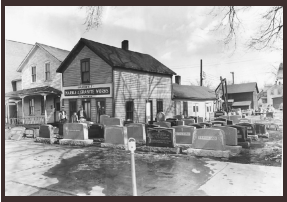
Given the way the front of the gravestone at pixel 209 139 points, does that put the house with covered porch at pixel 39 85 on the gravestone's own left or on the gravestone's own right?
on the gravestone's own right

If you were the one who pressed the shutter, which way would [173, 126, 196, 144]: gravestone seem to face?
facing the viewer

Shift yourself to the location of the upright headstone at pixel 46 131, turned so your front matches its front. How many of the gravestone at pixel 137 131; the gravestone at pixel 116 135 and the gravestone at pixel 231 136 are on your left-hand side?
3

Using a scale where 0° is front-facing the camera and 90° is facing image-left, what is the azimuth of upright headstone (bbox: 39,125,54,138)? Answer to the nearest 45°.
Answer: approximately 45°

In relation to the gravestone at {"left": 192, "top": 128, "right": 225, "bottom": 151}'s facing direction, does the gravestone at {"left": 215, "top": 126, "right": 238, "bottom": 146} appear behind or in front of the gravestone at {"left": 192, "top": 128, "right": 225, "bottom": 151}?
behind

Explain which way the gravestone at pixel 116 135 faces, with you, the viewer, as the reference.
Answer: facing the viewer and to the left of the viewer

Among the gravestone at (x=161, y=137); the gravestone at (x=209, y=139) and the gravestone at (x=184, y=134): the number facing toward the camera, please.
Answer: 3

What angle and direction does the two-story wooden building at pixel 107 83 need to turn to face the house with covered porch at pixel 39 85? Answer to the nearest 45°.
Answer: approximately 45° to its right

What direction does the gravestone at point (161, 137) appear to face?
toward the camera
